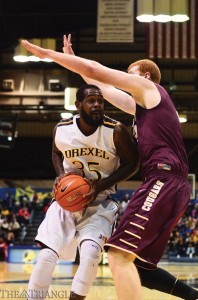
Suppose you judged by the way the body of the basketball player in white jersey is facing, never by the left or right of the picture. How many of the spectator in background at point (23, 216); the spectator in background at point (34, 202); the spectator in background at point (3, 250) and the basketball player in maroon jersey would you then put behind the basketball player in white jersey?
3

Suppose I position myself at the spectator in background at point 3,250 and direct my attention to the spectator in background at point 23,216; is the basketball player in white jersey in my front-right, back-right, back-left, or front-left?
back-right

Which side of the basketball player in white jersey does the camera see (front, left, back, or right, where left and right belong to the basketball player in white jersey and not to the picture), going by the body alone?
front

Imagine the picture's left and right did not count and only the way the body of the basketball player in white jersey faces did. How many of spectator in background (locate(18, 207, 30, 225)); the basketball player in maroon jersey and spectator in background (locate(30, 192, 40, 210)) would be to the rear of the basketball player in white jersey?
2

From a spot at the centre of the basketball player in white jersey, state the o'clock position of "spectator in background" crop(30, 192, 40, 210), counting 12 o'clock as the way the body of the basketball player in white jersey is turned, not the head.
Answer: The spectator in background is roughly at 6 o'clock from the basketball player in white jersey.

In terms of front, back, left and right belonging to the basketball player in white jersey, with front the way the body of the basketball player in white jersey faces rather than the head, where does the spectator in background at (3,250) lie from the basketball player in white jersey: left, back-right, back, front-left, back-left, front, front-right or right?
back

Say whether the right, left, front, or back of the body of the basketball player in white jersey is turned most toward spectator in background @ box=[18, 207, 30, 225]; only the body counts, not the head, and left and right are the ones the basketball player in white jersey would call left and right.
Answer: back

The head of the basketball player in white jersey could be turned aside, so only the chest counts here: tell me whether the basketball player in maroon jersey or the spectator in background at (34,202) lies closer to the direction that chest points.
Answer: the basketball player in maroon jersey
